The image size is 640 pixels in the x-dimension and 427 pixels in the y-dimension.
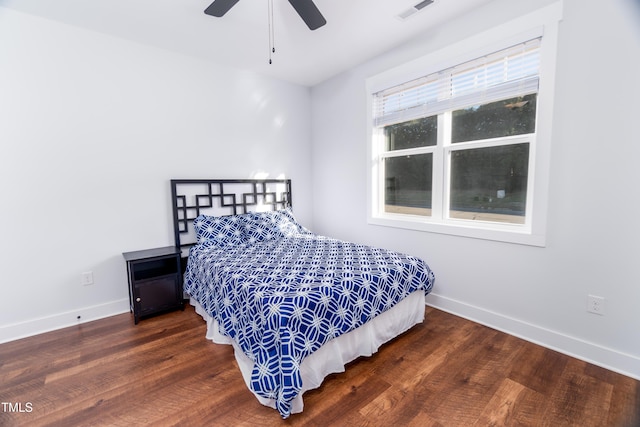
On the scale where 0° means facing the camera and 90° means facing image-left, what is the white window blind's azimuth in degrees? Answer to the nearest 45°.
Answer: approximately 45°

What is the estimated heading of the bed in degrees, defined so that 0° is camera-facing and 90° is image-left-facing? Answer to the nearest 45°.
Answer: approximately 315°

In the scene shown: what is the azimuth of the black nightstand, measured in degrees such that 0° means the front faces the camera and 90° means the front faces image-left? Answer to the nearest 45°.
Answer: approximately 0°

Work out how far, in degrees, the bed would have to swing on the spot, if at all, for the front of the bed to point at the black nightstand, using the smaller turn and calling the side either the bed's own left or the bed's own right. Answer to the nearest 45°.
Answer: approximately 180°

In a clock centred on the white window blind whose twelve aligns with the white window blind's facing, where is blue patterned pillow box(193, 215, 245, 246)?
The blue patterned pillow is roughly at 1 o'clock from the white window blind.

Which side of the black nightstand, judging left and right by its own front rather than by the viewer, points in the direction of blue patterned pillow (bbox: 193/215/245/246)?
left

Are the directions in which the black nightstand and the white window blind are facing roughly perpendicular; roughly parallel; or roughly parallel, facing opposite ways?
roughly perpendicular

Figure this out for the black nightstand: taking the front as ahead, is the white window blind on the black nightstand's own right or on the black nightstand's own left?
on the black nightstand's own left
